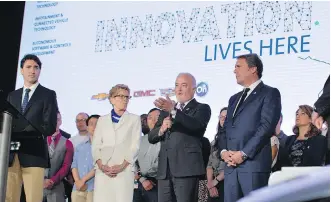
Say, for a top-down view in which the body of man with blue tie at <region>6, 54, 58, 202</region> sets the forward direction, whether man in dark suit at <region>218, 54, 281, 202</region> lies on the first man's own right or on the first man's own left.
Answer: on the first man's own left

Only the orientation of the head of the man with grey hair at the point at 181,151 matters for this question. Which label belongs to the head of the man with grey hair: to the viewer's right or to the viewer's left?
to the viewer's left

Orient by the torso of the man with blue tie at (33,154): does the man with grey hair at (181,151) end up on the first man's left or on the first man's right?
on the first man's left

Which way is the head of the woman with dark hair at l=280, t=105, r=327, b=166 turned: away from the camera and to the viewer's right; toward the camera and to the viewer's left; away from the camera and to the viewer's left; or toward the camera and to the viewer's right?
toward the camera and to the viewer's left

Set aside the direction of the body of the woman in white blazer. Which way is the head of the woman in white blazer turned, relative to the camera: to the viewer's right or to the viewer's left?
to the viewer's right

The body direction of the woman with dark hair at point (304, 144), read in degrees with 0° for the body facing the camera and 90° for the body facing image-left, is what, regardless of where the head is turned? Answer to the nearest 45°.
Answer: approximately 45°

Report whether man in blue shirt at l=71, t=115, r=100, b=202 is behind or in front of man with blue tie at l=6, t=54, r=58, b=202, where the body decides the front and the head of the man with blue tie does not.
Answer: behind

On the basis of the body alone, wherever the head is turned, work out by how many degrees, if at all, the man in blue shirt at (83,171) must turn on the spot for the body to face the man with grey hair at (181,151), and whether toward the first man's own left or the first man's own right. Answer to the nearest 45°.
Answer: approximately 45° to the first man's own left

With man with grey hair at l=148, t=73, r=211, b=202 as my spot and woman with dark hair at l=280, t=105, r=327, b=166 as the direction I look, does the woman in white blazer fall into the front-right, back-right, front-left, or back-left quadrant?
back-left

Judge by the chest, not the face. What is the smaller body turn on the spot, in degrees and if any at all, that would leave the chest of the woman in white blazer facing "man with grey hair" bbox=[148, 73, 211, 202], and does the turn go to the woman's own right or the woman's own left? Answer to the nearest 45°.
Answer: approximately 45° to the woman's own left

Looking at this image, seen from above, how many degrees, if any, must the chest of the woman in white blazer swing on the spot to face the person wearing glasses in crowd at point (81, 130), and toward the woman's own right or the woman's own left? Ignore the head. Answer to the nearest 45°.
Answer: approximately 180°

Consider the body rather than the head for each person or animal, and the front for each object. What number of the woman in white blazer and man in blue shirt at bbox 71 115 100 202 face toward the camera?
2

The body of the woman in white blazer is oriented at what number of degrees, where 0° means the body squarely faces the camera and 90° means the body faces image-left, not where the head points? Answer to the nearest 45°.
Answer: approximately 0°
